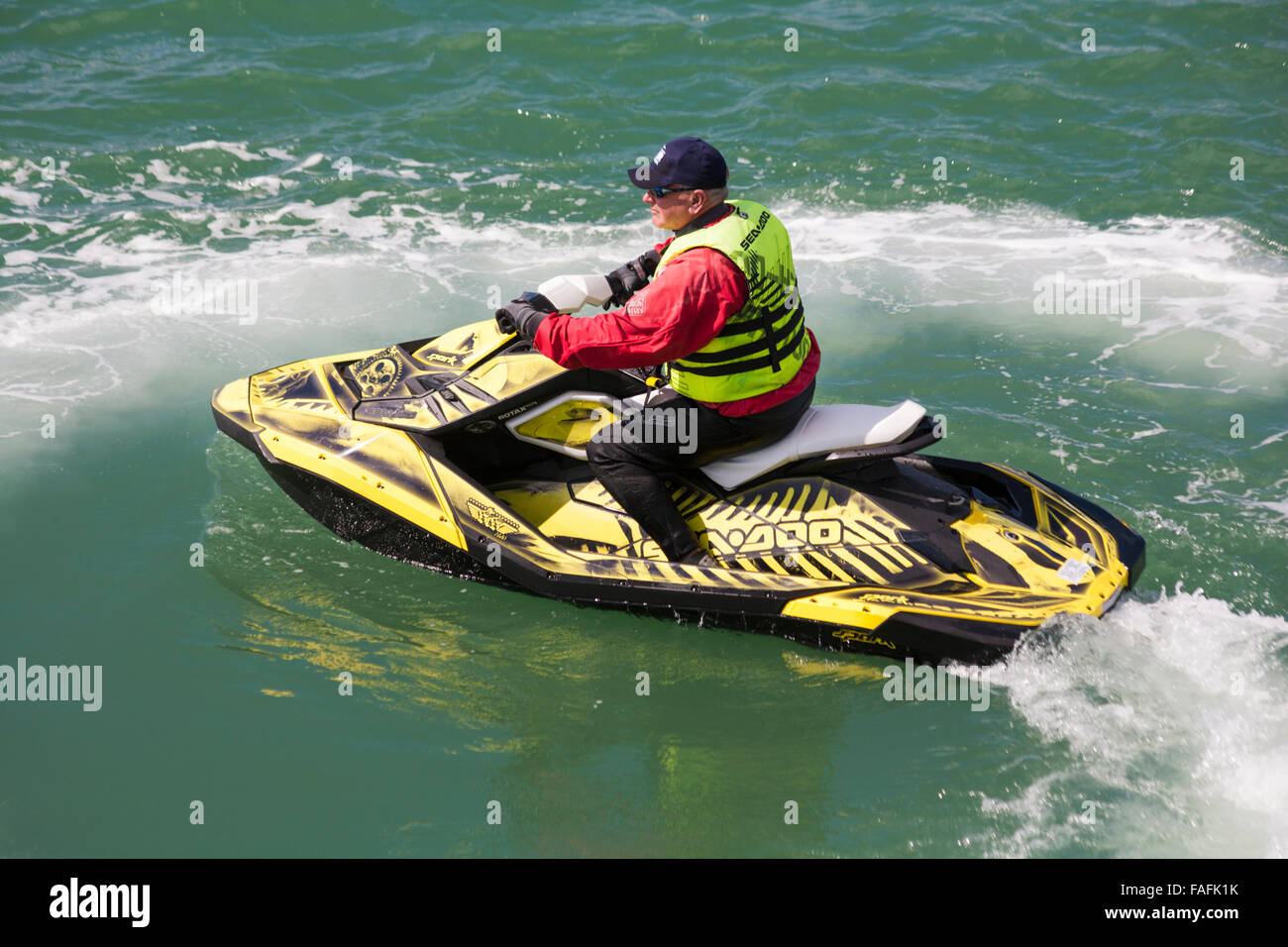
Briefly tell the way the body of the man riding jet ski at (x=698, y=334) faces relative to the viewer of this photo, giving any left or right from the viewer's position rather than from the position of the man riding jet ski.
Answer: facing away from the viewer and to the left of the viewer

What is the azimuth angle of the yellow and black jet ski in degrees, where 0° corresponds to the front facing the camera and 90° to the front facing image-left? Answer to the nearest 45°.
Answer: approximately 135°

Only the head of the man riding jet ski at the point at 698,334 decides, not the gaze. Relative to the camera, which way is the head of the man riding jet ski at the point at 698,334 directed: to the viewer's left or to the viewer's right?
to the viewer's left
